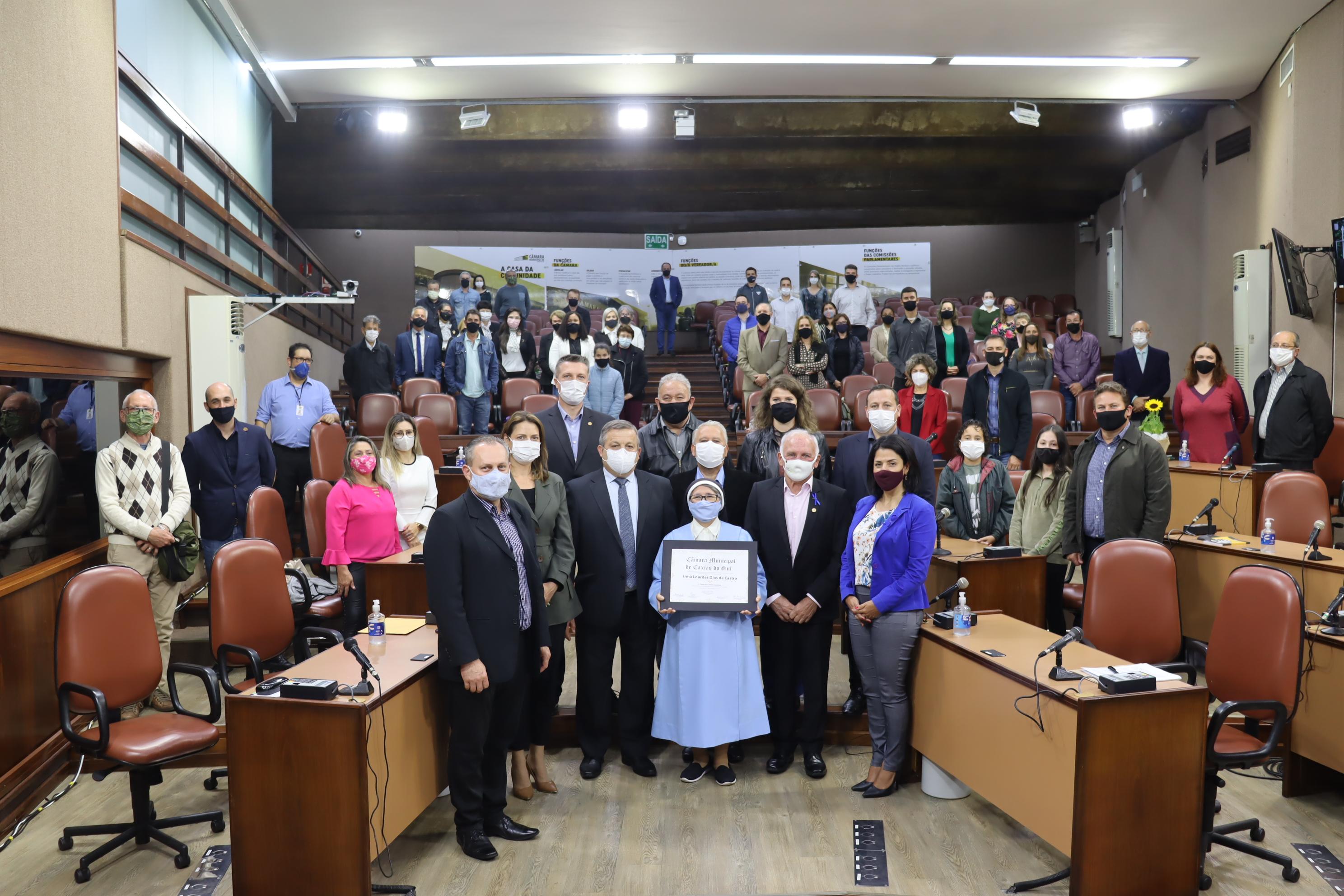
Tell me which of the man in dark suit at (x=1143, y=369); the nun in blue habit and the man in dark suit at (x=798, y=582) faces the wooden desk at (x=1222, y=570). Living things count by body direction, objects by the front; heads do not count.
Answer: the man in dark suit at (x=1143, y=369)

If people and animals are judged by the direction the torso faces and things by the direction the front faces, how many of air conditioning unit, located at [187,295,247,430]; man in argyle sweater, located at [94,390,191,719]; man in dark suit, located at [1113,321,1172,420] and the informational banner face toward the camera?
3

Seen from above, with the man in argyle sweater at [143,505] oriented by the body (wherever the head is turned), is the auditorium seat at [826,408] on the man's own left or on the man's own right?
on the man's own left

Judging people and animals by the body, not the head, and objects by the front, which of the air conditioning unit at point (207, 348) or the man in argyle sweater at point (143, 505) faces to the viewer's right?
the air conditioning unit

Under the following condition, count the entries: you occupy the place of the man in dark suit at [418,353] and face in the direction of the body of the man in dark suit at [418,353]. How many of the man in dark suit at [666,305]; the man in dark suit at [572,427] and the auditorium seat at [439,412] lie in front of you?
2

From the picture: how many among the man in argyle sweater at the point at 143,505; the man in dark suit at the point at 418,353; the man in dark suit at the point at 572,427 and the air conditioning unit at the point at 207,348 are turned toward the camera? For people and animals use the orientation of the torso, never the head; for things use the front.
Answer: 3

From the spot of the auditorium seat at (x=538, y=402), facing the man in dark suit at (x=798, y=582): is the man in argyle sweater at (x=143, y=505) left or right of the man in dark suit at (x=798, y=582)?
right

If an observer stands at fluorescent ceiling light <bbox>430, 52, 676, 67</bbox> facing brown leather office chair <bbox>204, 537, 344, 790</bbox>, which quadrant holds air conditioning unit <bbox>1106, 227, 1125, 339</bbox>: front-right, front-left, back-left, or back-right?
back-left

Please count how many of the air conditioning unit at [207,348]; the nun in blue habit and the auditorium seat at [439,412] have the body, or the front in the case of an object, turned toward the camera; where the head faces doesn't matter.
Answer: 2

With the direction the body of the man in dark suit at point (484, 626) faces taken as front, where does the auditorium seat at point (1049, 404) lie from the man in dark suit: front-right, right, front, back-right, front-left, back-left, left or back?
left

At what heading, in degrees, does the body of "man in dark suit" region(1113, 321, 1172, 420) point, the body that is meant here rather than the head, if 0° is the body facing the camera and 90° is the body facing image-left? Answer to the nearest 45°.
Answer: approximately 0°

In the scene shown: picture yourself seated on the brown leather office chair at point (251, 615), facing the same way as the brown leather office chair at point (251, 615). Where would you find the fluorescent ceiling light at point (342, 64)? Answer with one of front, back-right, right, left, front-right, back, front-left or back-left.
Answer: back-left
